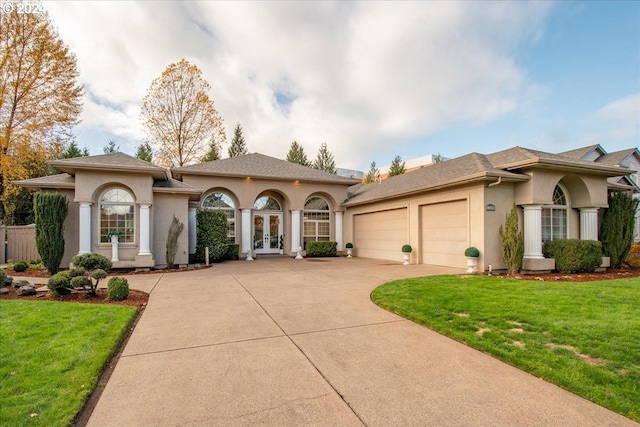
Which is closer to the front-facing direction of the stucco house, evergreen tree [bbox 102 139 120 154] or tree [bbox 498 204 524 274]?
the tree

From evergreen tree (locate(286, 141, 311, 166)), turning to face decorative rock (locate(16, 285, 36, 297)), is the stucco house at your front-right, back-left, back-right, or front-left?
front-left

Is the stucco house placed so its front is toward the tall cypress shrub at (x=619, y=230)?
no

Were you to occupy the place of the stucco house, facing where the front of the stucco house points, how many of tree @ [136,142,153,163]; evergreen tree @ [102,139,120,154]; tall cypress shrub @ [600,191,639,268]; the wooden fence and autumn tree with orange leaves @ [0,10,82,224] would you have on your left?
1

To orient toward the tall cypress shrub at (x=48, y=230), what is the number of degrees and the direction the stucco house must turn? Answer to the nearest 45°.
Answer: approximately 90° to its right

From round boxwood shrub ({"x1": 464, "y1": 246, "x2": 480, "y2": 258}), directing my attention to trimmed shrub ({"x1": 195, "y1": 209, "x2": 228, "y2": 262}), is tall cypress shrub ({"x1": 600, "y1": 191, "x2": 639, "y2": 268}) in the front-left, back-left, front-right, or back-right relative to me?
back-right

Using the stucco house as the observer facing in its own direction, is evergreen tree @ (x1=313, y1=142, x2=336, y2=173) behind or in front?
behind

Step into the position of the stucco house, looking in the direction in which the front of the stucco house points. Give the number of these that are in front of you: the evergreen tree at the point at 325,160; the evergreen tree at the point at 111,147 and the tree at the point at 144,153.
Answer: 0

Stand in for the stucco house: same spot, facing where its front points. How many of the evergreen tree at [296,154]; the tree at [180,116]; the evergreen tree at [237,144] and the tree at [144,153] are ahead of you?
0

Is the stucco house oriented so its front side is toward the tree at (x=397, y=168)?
no

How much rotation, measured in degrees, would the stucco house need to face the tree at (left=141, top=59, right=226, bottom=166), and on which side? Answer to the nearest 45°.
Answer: approximately 135° to its right

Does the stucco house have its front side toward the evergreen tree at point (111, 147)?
no

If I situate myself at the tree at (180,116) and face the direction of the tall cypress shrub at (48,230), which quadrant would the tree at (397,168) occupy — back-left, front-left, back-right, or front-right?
back-left

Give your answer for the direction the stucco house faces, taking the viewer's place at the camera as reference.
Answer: facing the viewer

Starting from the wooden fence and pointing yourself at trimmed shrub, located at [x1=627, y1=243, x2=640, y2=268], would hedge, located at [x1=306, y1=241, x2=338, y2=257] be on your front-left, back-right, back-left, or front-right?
front-left

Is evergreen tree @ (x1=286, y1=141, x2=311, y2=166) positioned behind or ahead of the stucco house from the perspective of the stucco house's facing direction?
behind

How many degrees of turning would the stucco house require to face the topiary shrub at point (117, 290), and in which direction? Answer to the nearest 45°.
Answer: approximately 45° to its right

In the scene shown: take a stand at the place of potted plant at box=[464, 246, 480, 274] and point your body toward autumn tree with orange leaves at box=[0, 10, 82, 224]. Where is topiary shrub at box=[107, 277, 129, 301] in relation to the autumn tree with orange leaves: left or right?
left

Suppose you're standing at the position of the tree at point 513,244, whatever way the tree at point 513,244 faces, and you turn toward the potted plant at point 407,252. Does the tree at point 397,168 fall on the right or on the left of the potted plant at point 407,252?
right
